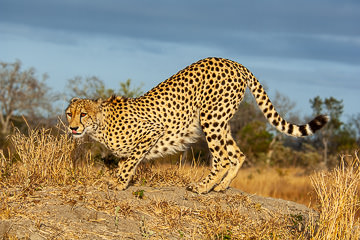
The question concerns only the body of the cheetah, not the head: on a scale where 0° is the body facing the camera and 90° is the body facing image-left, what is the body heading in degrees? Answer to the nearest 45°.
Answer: approximately 90°
